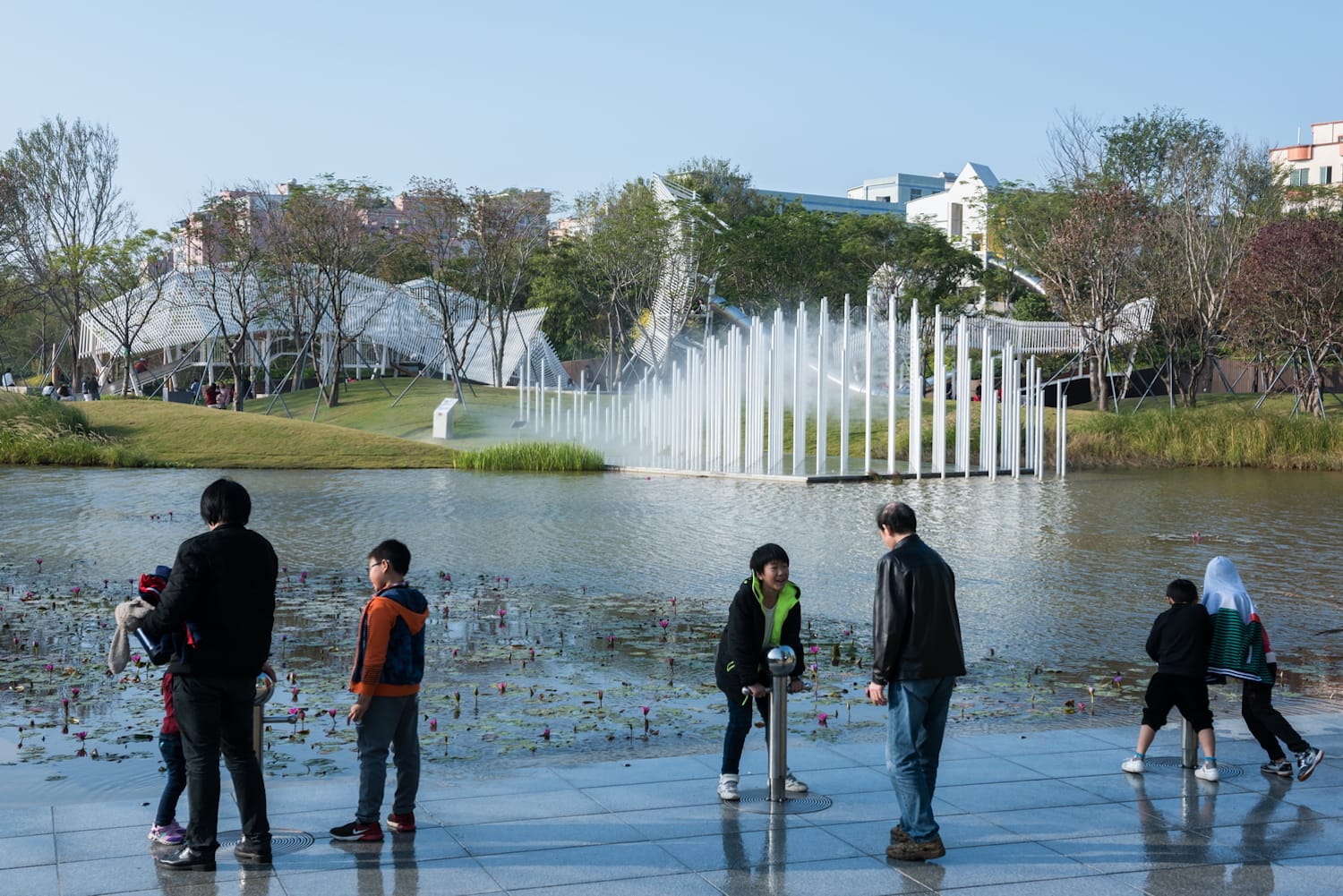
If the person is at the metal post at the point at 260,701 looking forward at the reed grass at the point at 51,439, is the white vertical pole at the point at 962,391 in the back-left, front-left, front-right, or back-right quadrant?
front-right

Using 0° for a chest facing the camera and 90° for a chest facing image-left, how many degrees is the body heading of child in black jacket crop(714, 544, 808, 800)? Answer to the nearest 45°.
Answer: approximately 315°

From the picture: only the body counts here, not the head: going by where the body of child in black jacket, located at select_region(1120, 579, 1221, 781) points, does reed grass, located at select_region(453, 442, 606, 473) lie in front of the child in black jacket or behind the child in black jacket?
in front

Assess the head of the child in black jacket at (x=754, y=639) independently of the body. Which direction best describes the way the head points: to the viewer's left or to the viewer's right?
to the viewer's right

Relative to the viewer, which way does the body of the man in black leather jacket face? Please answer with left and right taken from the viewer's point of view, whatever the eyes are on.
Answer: facing away from the viewer and to the left of the viewer

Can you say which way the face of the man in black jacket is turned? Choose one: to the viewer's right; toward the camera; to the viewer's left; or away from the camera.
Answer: away from the camera

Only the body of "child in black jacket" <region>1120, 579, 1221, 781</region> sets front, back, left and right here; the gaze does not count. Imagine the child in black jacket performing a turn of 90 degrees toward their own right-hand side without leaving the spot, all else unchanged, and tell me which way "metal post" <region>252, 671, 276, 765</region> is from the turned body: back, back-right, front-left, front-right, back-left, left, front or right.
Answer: back-right

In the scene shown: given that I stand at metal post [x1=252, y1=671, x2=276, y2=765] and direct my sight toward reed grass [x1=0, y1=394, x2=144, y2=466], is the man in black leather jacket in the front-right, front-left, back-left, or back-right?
back-right

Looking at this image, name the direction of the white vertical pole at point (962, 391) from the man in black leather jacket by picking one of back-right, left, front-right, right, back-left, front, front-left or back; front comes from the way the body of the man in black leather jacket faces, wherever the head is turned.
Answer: front-right

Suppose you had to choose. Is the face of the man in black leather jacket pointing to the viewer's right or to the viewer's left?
to the viewer's left

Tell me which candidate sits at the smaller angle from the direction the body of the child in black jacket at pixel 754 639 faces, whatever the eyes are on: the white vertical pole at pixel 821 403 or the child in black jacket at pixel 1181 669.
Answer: the child in black jacket

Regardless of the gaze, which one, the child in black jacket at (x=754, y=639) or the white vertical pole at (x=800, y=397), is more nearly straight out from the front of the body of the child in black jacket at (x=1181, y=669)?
the white vertical pole

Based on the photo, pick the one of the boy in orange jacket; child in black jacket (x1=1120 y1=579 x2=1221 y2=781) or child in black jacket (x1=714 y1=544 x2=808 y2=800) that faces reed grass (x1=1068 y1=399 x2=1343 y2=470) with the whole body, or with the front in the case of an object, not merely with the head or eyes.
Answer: child in black jacket (x1=1120 y1=579 x2=1221 y2=781)
